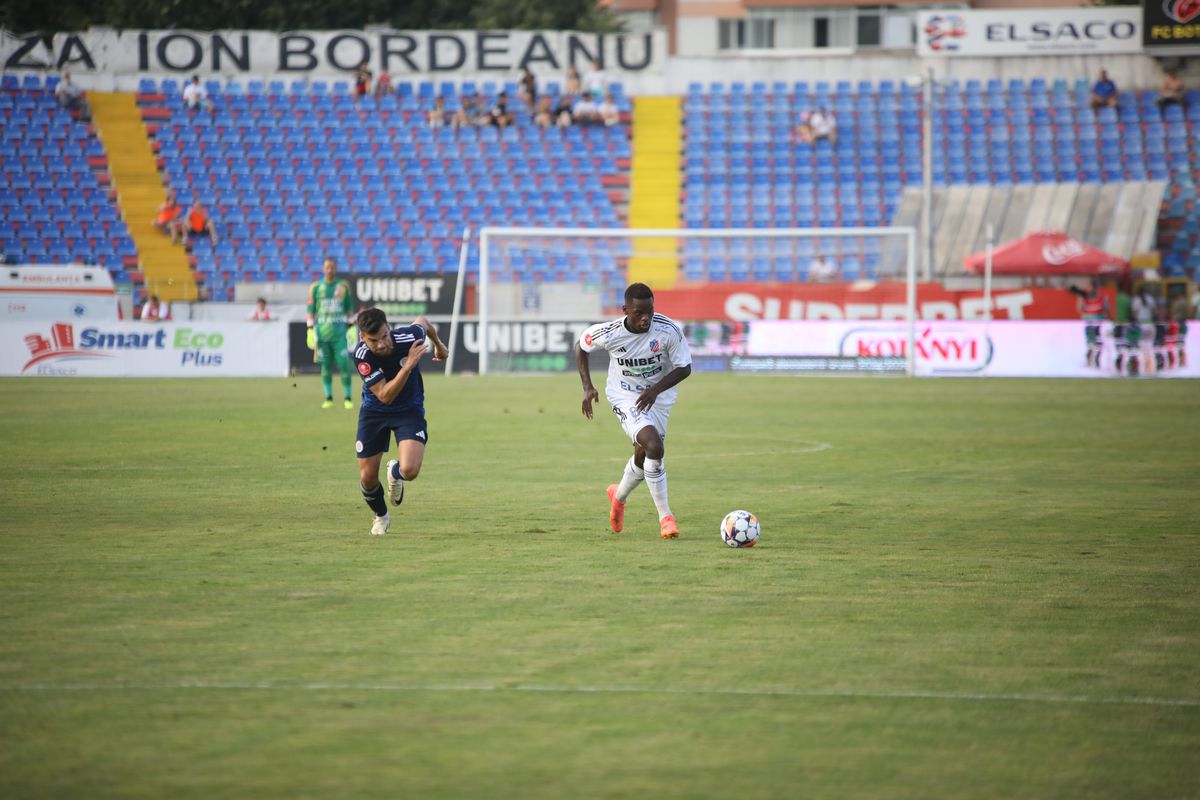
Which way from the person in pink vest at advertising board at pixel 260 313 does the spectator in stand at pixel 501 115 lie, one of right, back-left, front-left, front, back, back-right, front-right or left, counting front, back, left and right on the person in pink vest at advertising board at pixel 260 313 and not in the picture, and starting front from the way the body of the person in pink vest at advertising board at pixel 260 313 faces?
back-left

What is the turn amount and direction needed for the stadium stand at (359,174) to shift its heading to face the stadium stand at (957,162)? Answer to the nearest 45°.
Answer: approximately 90° to its left

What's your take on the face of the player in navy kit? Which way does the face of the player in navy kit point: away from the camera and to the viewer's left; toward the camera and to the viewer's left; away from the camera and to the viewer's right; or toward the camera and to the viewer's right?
toward the camera and to the viewer's right

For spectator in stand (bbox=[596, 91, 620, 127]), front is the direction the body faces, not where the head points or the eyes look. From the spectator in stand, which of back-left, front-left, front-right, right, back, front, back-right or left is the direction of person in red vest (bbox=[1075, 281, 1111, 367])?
front-left

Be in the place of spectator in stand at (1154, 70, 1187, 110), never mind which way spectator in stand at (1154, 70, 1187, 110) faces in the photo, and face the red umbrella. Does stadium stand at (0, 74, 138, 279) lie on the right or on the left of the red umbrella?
right

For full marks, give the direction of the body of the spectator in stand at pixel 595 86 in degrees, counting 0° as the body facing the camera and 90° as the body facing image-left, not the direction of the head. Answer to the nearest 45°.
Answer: approximately 0°

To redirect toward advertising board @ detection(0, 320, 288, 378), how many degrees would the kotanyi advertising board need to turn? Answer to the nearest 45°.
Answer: approximately 90° to its right

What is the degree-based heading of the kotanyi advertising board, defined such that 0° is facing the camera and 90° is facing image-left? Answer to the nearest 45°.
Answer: approximately 0°

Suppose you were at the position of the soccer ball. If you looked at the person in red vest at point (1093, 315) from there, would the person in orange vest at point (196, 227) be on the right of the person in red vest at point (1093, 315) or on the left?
left
